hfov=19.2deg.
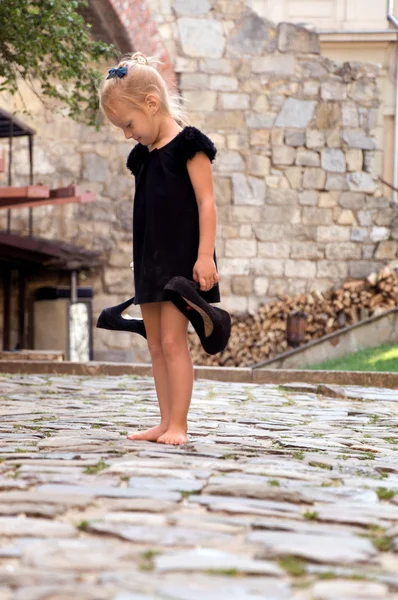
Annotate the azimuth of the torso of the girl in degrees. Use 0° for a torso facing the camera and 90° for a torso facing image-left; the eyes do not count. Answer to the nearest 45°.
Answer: approximately 45°

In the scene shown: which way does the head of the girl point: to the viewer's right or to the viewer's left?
to the viewer's left

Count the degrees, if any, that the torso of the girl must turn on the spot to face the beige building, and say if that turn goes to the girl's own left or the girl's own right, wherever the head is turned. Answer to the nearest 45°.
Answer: approximately 135° to the girl's own right

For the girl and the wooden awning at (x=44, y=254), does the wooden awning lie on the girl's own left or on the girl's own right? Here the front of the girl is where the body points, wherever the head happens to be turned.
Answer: on the girl's own right
